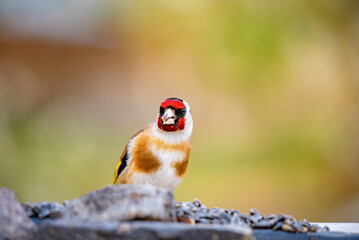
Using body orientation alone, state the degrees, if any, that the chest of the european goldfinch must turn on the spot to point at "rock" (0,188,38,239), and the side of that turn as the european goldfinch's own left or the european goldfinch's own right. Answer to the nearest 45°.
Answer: approximately 90° to the european goldfinch's own right

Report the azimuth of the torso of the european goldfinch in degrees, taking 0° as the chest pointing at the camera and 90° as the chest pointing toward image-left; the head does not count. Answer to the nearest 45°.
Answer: approximately 315°
